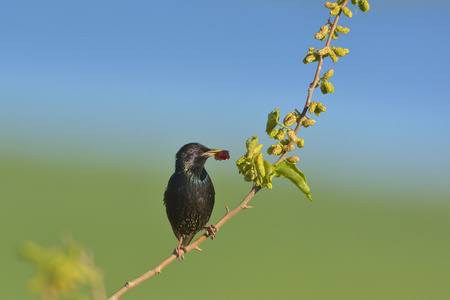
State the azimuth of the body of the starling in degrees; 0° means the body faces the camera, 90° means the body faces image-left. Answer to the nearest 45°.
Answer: approximately 315°
